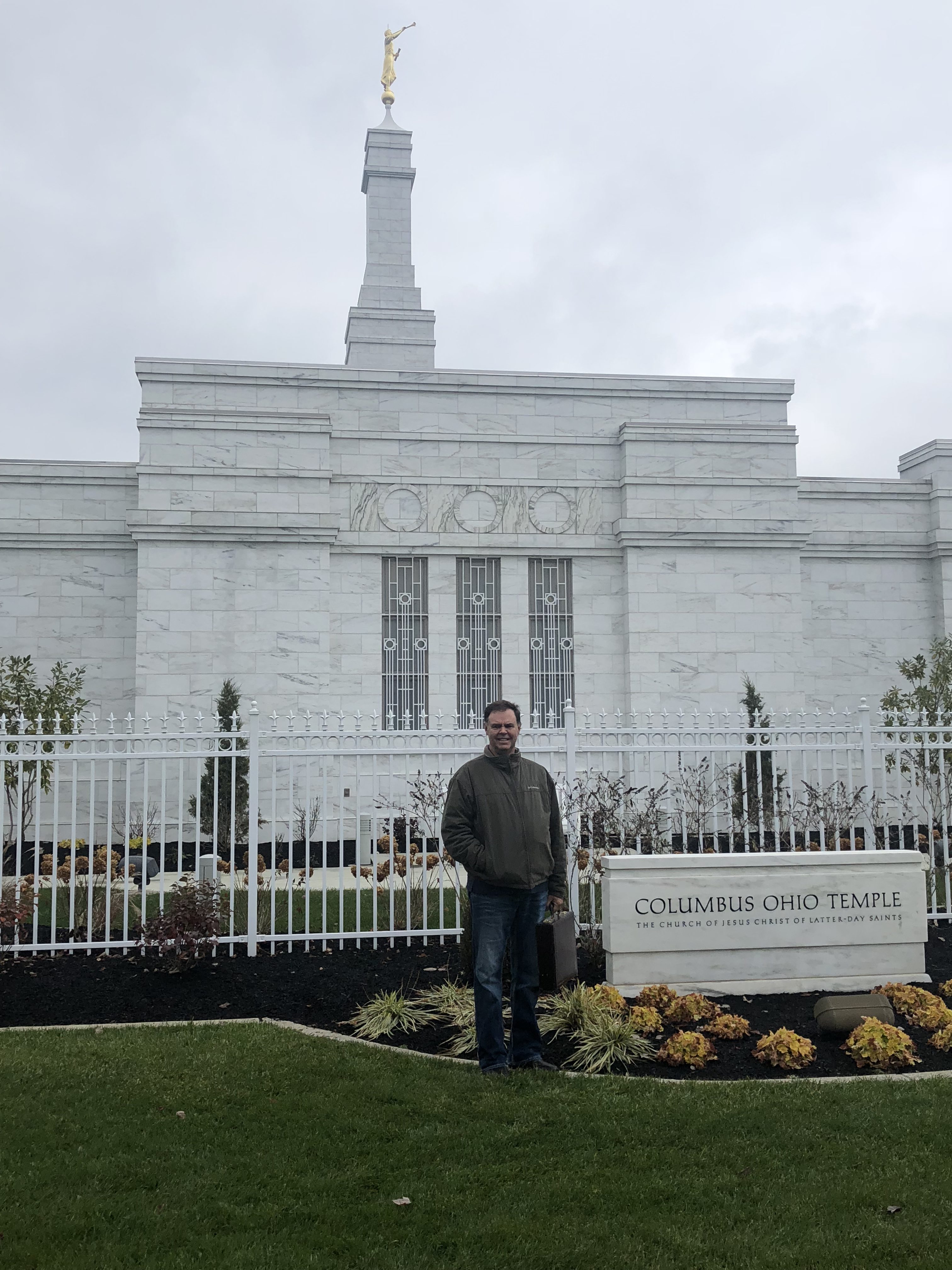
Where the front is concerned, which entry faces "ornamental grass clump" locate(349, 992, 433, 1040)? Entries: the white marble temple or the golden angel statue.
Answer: the white marble temple

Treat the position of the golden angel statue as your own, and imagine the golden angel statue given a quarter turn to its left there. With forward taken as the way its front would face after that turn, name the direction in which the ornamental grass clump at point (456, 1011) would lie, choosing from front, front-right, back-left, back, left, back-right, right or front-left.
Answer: back

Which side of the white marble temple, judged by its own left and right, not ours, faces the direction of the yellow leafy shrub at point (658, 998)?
front

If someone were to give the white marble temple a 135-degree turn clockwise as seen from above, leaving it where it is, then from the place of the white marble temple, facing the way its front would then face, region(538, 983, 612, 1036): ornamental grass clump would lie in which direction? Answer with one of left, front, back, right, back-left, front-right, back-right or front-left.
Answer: back-left

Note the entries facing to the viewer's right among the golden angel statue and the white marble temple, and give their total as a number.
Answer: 1

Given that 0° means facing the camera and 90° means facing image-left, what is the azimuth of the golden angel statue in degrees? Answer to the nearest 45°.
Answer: approximately 270°

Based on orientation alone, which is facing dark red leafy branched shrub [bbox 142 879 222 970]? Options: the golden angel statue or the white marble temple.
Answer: the white marble temple

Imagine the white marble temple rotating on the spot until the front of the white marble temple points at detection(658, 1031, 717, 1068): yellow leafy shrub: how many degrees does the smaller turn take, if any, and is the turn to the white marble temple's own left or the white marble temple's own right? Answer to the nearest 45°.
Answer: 0° — it already faces it

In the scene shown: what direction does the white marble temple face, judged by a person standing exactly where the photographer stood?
facing the viewer

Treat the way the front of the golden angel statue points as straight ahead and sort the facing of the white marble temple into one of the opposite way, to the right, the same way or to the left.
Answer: to the right

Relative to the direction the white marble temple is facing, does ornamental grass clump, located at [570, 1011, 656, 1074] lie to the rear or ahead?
ahead

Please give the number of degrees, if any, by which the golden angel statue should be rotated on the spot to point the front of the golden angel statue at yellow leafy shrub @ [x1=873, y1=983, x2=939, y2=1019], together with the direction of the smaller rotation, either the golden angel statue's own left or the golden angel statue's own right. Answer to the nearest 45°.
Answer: approximately 90° to the golden angel statue's own right

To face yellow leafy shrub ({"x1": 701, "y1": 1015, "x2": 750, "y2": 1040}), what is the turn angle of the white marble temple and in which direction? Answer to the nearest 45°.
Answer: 0° — it already faces it

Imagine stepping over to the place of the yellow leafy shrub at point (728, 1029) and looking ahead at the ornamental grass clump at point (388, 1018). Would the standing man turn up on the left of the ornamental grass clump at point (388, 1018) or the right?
left

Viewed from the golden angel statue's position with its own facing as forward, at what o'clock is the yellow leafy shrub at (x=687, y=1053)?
The yellow leafy shrub is roughly at 3 o'clock from the golden angel statue.
